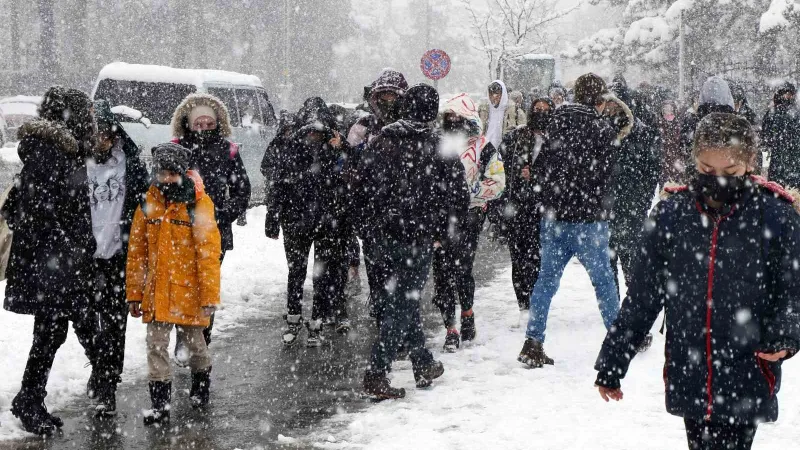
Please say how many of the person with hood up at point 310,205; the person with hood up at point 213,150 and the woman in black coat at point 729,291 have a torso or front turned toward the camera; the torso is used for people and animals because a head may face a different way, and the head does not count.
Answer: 3

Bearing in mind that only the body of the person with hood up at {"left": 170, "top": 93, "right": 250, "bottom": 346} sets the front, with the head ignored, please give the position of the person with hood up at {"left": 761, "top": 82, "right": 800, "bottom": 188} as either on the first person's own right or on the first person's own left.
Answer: on the first person's own left

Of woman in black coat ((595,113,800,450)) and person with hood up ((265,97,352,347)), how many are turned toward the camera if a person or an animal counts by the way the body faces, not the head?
2

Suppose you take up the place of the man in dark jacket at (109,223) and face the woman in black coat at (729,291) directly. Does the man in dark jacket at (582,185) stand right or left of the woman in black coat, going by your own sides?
left

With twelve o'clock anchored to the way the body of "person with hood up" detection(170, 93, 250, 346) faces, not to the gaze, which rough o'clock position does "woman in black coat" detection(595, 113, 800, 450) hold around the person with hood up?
The woman in black coat is roughly at 11 o'clock from the person with hood up.

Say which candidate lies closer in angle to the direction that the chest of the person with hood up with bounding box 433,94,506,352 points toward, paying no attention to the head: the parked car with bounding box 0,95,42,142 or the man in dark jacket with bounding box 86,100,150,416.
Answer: the man in dark jacket

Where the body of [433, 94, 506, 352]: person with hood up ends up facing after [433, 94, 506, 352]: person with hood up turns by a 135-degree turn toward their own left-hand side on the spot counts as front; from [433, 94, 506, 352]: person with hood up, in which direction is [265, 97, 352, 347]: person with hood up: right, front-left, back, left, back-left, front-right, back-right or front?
back

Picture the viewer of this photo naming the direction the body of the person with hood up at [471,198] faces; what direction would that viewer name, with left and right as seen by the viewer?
facing the viewer and to the left of the viewer

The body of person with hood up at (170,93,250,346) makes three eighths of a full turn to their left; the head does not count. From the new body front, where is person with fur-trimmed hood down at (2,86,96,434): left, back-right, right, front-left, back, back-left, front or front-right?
back

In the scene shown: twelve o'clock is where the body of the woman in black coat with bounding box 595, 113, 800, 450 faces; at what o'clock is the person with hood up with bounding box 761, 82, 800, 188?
The person with hood up is roughly at 6 o'clock from the woman in black coat.

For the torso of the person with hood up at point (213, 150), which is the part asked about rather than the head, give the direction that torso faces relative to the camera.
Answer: toward the camera

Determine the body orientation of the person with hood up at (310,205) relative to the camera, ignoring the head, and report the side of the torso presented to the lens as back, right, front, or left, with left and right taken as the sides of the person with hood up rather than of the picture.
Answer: front

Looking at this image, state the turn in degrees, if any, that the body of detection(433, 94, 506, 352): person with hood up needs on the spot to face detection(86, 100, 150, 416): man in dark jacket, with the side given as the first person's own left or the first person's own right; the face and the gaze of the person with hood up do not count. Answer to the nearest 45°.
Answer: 0° — they already face them

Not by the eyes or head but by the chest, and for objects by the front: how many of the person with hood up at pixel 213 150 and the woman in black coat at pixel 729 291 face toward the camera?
2
